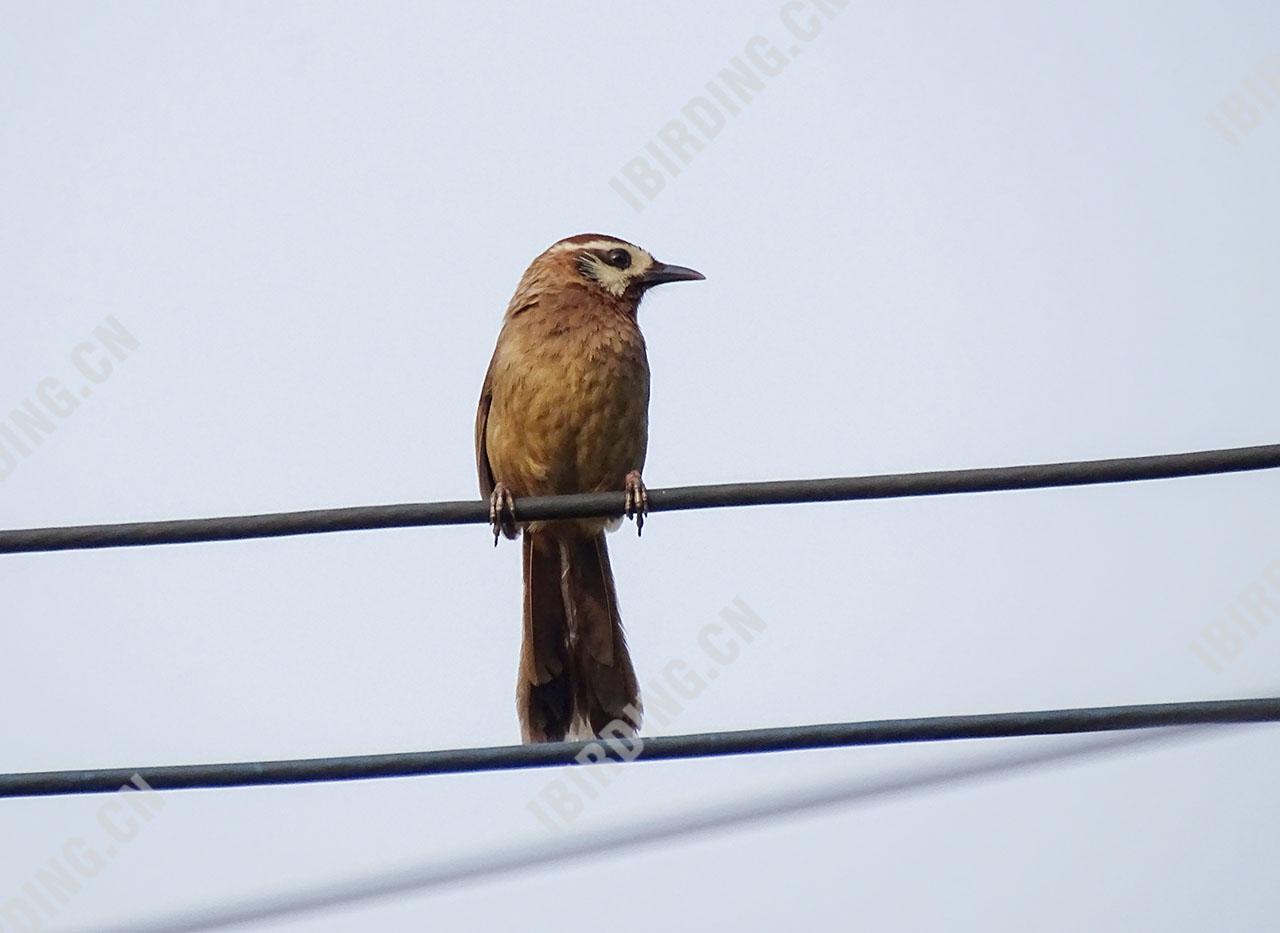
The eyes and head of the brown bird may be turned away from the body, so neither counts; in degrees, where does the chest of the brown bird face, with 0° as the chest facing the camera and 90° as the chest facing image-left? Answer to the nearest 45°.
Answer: approximately 0°

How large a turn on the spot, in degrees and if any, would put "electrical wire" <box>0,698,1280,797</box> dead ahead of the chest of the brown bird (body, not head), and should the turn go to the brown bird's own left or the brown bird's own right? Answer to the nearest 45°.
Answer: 0° — it already faces it
